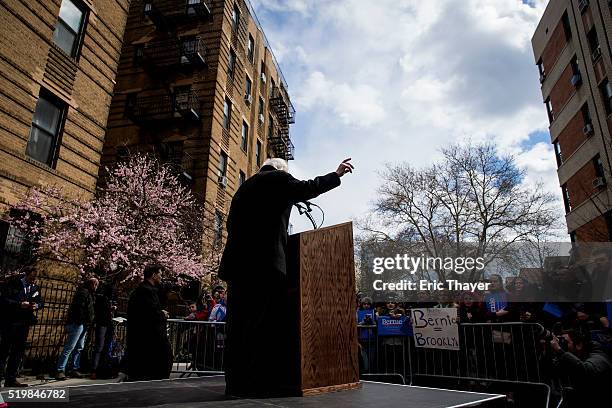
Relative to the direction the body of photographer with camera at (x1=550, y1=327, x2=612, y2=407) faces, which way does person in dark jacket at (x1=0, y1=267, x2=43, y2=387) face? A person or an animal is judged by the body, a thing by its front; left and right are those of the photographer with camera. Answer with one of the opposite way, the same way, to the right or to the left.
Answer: the opposite way

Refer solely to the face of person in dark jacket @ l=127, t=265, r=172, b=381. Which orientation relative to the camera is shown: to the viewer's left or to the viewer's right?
to the viewer's right

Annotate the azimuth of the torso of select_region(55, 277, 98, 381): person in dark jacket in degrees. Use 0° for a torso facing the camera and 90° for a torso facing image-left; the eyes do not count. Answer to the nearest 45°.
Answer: approximately 270°

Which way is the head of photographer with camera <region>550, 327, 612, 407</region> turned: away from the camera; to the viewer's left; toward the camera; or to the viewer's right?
to the viewer's left

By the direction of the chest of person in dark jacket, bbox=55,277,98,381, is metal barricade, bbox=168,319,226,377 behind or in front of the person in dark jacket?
in front

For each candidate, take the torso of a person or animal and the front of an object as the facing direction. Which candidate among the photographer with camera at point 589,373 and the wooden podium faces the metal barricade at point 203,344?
the photographer with camera

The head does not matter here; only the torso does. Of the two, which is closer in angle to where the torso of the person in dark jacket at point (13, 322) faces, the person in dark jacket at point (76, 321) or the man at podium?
the man at podium

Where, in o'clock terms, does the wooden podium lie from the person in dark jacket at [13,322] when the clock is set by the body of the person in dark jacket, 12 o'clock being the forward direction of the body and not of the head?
The wooden podium is roughly at 1 o'clock from the person in dark jacket.

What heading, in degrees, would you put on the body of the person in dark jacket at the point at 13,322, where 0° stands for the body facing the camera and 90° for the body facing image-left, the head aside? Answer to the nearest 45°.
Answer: approximately 315°

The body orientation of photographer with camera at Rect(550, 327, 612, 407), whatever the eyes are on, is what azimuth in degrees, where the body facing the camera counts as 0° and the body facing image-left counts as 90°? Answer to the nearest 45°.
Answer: approximately 90°
